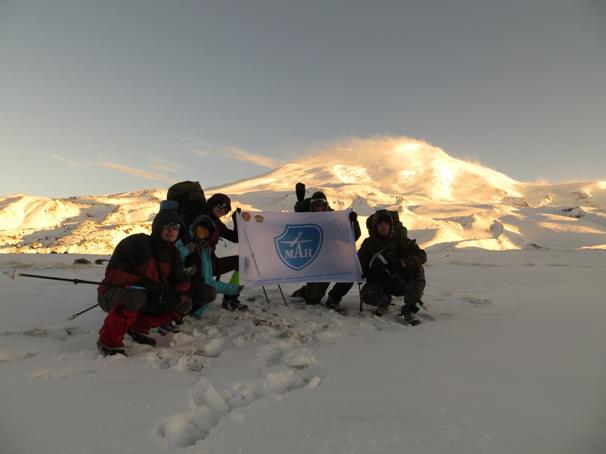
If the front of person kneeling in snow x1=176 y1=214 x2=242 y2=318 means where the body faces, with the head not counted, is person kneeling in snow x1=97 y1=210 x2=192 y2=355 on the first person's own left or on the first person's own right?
on the first person's own right

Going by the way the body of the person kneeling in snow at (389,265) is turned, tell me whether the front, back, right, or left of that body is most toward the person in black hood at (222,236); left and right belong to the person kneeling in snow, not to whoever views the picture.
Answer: right

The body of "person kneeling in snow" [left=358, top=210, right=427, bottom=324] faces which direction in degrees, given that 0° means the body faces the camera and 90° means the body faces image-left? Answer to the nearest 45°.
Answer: approximately 0°

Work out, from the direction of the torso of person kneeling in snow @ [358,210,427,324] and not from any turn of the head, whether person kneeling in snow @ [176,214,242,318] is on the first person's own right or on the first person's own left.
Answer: on the first person's own right

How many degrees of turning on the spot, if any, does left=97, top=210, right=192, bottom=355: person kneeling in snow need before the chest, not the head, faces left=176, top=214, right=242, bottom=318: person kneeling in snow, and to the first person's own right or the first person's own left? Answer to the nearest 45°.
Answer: approximately 90° to the first person's own left

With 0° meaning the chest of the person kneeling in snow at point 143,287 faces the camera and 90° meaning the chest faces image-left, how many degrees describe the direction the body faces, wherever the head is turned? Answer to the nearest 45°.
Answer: approximately 315°
